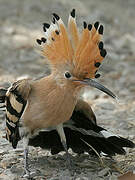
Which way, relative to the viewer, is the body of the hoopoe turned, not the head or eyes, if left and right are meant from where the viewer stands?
facing the viewer and to the right of the viewer
